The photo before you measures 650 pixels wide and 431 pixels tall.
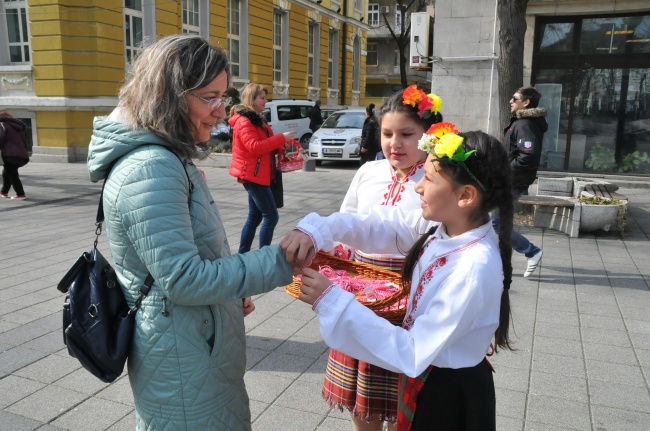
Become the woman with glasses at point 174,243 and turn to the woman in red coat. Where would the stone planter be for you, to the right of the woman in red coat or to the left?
right

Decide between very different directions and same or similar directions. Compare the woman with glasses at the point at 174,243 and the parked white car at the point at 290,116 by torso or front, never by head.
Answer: very different directions

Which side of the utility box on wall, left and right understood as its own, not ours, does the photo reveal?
front

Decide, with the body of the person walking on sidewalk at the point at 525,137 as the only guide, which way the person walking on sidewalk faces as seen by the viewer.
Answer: to the viewer's left

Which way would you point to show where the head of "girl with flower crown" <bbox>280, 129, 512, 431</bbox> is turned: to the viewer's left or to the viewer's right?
to the viewer's left

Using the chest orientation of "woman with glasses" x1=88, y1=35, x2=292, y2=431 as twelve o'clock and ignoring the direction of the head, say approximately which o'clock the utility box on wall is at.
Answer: The utility box on wall is roughly at 10 o'clock from the woman with glasses.

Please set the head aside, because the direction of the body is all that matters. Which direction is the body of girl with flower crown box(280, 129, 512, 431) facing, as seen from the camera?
to the viewer's left

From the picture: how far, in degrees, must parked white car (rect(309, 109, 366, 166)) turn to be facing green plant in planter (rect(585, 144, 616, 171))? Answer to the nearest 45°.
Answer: approximately 90° to its left

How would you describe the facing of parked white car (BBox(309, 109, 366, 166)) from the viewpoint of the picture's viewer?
facing the viewer and to the left of the viewer

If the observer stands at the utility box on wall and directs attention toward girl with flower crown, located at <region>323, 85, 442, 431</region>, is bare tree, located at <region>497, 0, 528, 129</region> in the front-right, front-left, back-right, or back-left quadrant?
front-left
